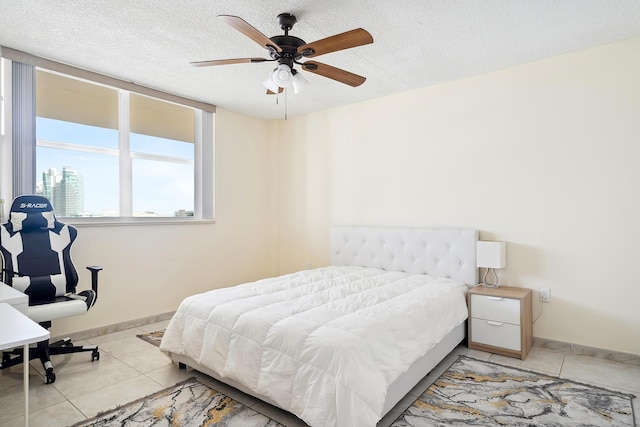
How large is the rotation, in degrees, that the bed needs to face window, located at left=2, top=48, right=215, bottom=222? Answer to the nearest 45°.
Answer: approximately 90° to its right

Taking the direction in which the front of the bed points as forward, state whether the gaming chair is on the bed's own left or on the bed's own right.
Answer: on the bed's own right

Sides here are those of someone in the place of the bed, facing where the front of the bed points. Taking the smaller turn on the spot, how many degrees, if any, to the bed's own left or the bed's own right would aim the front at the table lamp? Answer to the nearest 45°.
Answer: approximately 180°

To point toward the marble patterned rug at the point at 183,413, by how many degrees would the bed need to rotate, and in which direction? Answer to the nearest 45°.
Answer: approximately 45° to its right

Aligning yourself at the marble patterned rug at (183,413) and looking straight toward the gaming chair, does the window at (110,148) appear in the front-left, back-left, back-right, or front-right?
front-right

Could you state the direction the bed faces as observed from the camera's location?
facing the viewer and to the left of the viewer

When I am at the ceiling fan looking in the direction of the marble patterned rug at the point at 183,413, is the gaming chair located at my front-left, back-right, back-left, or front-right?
front-right

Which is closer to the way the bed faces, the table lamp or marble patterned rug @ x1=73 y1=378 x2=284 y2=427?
the marble patterned rug

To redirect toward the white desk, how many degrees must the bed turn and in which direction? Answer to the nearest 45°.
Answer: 0° — it already faces it
